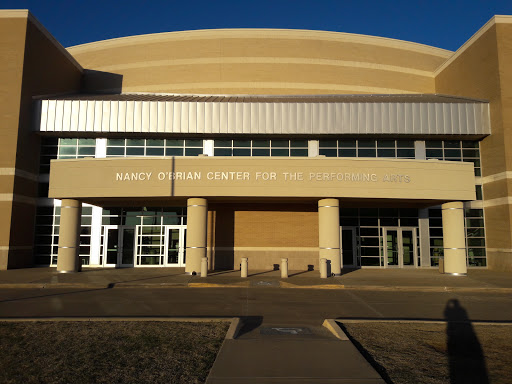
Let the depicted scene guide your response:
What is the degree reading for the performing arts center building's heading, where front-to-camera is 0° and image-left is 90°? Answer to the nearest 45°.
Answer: approximately 0°

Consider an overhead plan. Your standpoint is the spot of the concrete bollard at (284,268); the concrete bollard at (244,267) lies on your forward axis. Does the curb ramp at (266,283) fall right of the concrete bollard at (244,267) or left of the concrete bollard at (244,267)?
left

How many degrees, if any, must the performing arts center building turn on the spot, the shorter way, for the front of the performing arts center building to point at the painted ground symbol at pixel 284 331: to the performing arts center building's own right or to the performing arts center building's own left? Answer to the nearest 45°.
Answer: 0° — it already faces it
